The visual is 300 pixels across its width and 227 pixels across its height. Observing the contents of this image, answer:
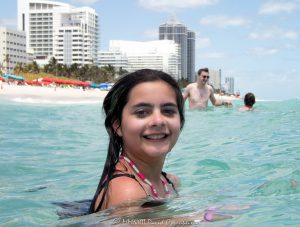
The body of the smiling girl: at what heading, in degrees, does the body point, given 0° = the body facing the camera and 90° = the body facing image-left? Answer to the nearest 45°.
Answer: approximately 315°

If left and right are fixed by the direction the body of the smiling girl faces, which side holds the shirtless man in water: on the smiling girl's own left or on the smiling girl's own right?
on the smiling girl's own left
